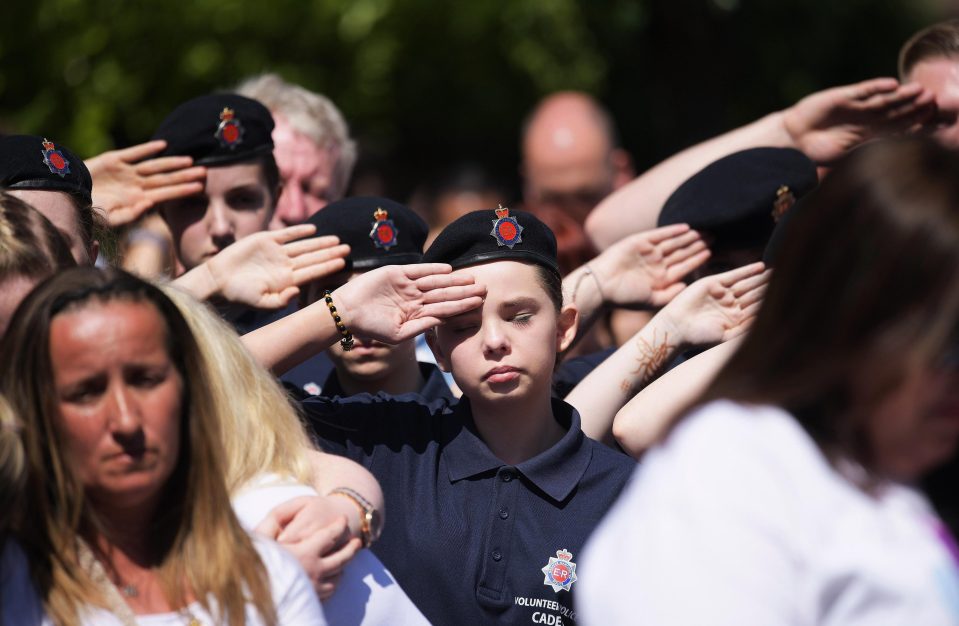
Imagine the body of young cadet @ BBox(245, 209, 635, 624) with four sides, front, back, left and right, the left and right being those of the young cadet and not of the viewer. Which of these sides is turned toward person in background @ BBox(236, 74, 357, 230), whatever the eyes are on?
back

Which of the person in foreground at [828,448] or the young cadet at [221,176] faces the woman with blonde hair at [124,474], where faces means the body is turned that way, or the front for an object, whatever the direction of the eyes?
the young cadet

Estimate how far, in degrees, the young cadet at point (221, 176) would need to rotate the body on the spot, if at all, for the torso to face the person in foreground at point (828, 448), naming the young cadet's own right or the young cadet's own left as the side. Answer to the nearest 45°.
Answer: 0° — they already face them

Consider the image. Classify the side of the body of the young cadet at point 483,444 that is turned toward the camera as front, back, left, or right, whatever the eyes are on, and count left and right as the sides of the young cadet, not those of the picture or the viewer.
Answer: front

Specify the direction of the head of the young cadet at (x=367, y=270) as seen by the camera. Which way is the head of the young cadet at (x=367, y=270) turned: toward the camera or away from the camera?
toward the camera

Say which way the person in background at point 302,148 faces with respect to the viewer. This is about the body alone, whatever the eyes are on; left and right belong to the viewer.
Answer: facing the viewer and to the left of the viewer

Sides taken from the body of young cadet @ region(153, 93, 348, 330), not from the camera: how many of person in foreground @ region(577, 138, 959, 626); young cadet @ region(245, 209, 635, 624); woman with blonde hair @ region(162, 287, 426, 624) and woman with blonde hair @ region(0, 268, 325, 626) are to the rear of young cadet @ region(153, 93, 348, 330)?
0

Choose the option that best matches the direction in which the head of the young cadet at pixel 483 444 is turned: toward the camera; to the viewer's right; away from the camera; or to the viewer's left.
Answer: toward the camera

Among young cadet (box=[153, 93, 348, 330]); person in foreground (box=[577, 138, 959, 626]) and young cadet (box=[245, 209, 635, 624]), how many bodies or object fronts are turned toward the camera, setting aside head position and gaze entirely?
2

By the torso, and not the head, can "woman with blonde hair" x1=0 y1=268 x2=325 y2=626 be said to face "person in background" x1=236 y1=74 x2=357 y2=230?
no

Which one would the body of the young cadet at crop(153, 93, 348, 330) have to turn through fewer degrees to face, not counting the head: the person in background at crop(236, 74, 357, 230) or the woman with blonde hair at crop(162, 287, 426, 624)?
the woman with blonde hair

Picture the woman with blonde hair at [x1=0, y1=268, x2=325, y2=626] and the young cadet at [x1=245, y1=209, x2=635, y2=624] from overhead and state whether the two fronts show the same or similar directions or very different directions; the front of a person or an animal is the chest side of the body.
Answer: same or similar directions

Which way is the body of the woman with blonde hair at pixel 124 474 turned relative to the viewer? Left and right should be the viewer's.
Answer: facing the viewer

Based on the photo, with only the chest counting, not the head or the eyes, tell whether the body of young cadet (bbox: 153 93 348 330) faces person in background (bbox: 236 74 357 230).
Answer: no

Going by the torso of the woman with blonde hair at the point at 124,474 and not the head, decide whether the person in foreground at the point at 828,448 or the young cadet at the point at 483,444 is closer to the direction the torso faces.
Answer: the person in foreground

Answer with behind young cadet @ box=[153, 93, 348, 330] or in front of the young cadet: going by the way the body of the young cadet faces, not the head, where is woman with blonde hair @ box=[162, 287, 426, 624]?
in front

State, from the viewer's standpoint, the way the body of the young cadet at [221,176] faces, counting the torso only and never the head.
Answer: toward the camera
